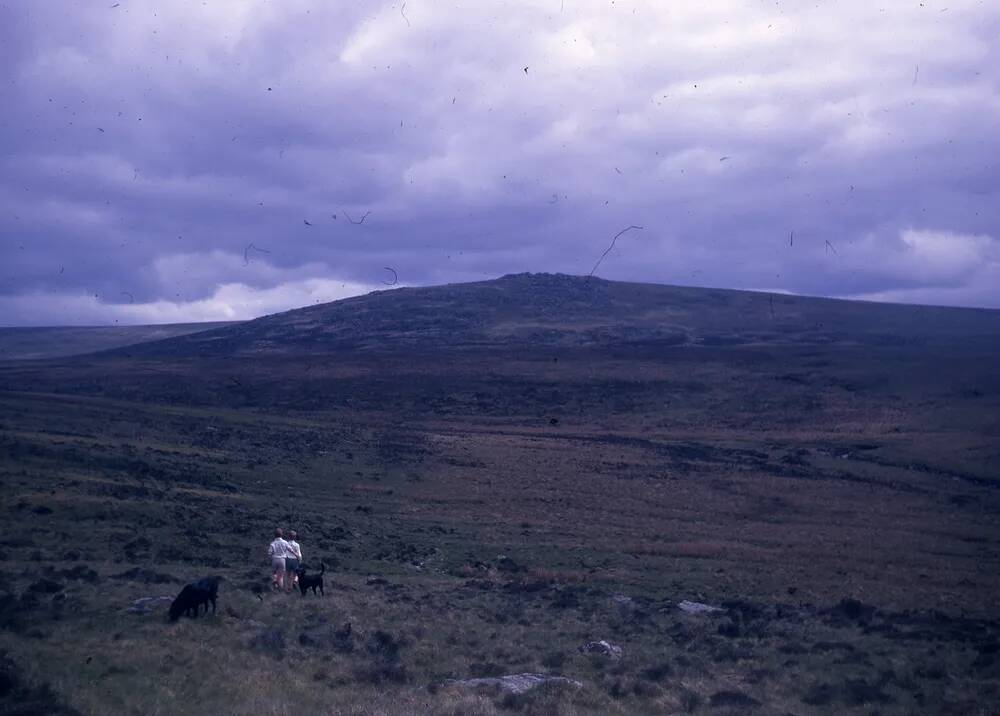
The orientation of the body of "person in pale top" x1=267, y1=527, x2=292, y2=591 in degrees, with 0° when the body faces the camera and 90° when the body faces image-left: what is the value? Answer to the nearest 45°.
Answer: approximately 180°

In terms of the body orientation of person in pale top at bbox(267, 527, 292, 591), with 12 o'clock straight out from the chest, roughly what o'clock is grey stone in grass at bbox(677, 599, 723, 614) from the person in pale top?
The grey stone in grass is roughly at 3 o'clock from the person in pale top.

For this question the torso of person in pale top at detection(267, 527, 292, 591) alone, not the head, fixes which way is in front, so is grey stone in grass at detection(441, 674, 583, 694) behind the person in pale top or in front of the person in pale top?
behind

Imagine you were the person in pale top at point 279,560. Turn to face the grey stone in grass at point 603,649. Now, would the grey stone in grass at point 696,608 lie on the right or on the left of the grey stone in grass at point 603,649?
left

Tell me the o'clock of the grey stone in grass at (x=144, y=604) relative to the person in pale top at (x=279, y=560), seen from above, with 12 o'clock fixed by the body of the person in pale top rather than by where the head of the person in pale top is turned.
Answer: The grey stone in grass is roughly at 7 o'clock from the person in pale top.

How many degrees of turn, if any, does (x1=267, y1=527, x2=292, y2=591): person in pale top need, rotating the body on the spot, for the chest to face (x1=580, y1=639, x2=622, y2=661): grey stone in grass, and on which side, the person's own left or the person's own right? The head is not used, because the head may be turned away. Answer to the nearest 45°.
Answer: approximately 135° to the person's own right
